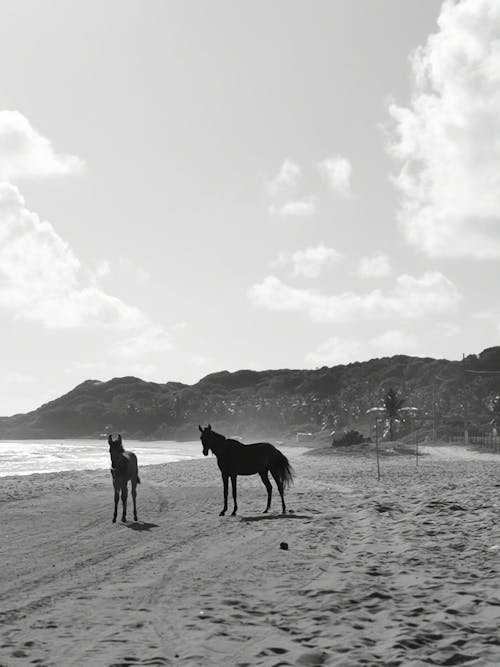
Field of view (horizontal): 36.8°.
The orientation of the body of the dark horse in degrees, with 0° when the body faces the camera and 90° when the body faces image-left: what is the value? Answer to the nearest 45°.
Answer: approximately 90°
